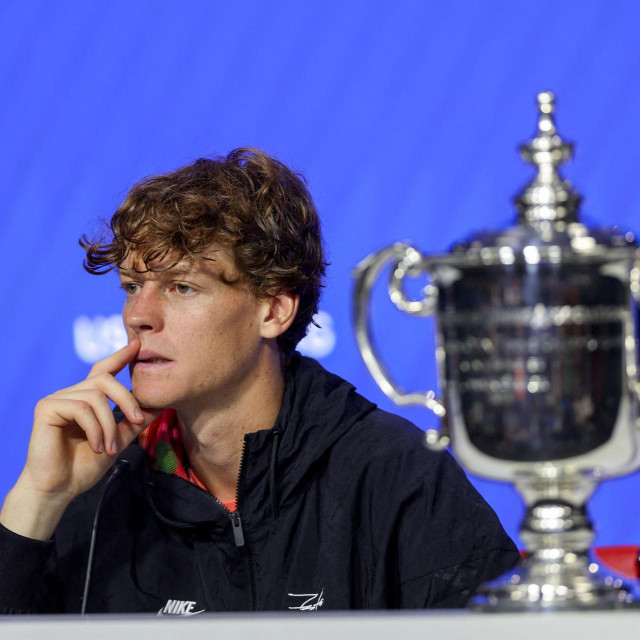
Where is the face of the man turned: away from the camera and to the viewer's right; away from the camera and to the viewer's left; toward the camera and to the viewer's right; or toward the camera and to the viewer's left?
toward the camera and to the viewer's left
